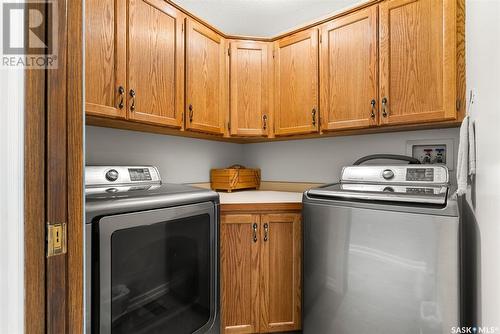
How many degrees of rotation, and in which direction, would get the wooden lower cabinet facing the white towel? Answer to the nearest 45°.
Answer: approximately 45° to its left

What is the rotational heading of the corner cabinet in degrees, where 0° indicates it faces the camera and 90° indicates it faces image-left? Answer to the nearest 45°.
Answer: approximately 0°

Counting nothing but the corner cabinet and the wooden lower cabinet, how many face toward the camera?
2

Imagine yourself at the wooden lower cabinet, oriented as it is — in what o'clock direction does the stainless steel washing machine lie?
The stainless steel washing machine is roughly at 10 o'clock from the wooden lower cabinet.

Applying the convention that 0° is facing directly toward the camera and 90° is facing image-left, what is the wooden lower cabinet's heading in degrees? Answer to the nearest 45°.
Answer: approximately 0°
